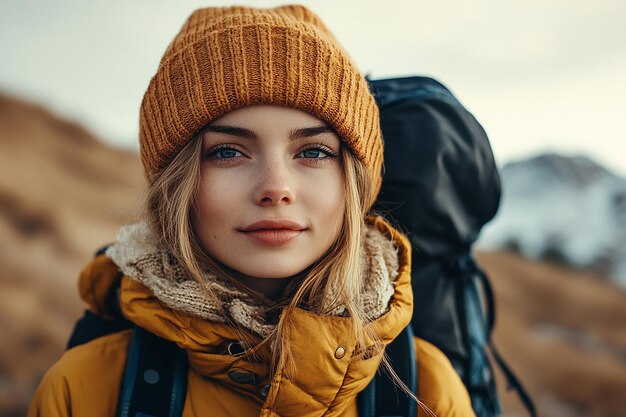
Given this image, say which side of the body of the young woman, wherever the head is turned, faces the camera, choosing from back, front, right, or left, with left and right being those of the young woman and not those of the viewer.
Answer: front

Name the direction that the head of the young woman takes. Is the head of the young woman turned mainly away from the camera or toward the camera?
toward the camera
